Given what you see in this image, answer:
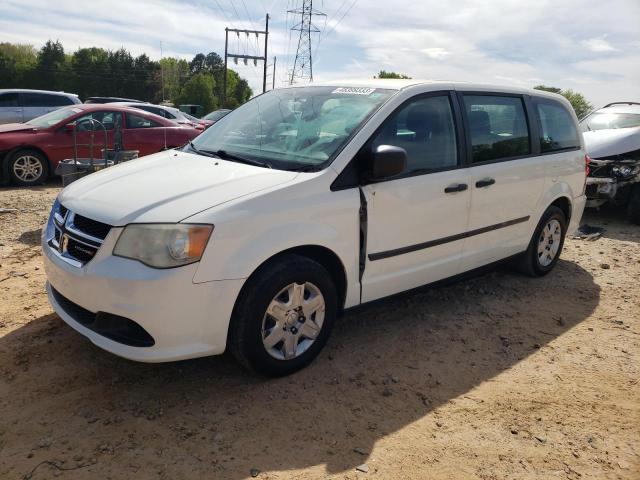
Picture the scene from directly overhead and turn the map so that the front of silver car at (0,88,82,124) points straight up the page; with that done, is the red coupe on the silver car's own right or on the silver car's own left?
on the silver car's own left

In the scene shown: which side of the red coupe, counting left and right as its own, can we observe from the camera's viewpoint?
left

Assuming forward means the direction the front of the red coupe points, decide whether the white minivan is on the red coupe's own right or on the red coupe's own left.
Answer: on the red coupe's own left

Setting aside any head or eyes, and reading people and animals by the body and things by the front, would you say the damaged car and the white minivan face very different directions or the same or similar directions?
same or similar directions

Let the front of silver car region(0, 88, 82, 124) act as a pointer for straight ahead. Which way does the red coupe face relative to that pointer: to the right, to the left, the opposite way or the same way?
the same way

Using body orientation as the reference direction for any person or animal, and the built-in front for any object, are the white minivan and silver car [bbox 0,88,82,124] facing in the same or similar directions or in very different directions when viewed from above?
same or similar directions

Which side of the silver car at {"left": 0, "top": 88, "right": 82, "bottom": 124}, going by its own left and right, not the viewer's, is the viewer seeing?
left

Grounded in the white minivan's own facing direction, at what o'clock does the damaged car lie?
The damaged car is roughly at 6 o'clock from the white minivan.

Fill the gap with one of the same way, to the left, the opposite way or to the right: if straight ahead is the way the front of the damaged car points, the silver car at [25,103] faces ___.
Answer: the same way

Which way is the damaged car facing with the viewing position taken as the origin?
facing the viewer and to the left of the viewer

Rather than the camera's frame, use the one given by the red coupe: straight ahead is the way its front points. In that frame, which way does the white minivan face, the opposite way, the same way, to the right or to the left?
the same way

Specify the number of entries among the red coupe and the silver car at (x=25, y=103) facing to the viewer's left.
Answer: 2
